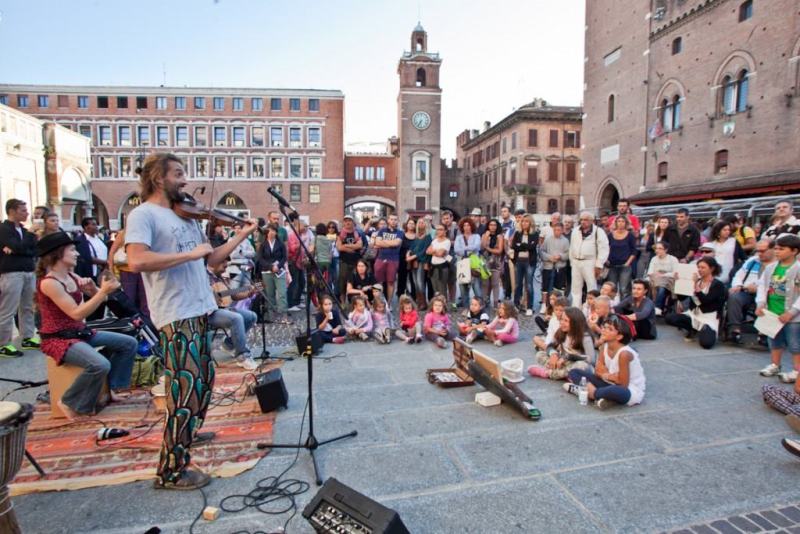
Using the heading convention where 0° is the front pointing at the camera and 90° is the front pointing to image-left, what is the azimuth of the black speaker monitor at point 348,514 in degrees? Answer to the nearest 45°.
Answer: approximately 225°

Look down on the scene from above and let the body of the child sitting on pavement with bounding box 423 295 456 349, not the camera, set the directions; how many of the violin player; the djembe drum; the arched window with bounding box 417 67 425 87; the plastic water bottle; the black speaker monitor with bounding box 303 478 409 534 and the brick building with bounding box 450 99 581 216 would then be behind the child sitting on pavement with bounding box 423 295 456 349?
2

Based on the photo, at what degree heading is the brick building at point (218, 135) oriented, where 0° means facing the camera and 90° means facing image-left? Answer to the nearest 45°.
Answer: approximately 0°

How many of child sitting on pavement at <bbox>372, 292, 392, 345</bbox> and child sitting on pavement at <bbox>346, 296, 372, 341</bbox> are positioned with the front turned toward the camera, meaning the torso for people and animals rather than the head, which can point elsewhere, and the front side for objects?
2

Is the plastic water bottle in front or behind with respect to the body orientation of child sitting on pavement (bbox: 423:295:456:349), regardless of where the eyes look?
in front

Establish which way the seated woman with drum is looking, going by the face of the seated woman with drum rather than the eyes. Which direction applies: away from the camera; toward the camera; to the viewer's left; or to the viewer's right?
to the viewer's right

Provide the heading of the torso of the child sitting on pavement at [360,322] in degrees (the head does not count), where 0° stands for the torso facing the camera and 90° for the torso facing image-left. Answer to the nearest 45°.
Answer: approximately 0°

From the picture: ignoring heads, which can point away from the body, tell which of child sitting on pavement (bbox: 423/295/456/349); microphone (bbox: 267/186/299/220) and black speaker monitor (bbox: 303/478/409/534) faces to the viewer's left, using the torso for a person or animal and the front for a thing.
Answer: the microphone

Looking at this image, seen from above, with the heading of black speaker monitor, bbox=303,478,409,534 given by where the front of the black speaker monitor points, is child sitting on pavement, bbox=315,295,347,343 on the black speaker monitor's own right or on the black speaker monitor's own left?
on the black speaker monitor's own left

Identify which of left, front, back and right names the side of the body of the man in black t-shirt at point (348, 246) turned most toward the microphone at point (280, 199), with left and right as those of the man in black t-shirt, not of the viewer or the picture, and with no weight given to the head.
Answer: front

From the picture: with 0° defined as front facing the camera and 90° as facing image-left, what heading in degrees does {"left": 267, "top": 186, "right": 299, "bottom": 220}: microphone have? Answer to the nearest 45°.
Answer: approximately 90°
